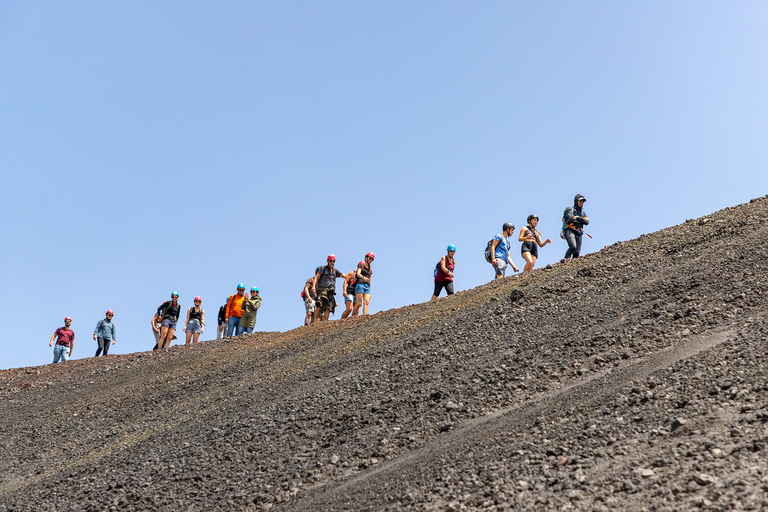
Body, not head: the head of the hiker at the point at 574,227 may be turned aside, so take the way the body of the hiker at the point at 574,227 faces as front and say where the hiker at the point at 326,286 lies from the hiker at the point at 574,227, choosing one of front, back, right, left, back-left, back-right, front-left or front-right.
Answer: back-right

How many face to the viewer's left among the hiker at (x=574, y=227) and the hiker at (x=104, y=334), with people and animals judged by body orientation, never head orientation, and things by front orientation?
0

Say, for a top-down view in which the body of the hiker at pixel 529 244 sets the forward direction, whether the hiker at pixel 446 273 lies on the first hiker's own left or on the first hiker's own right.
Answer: on the first hiker's own right
